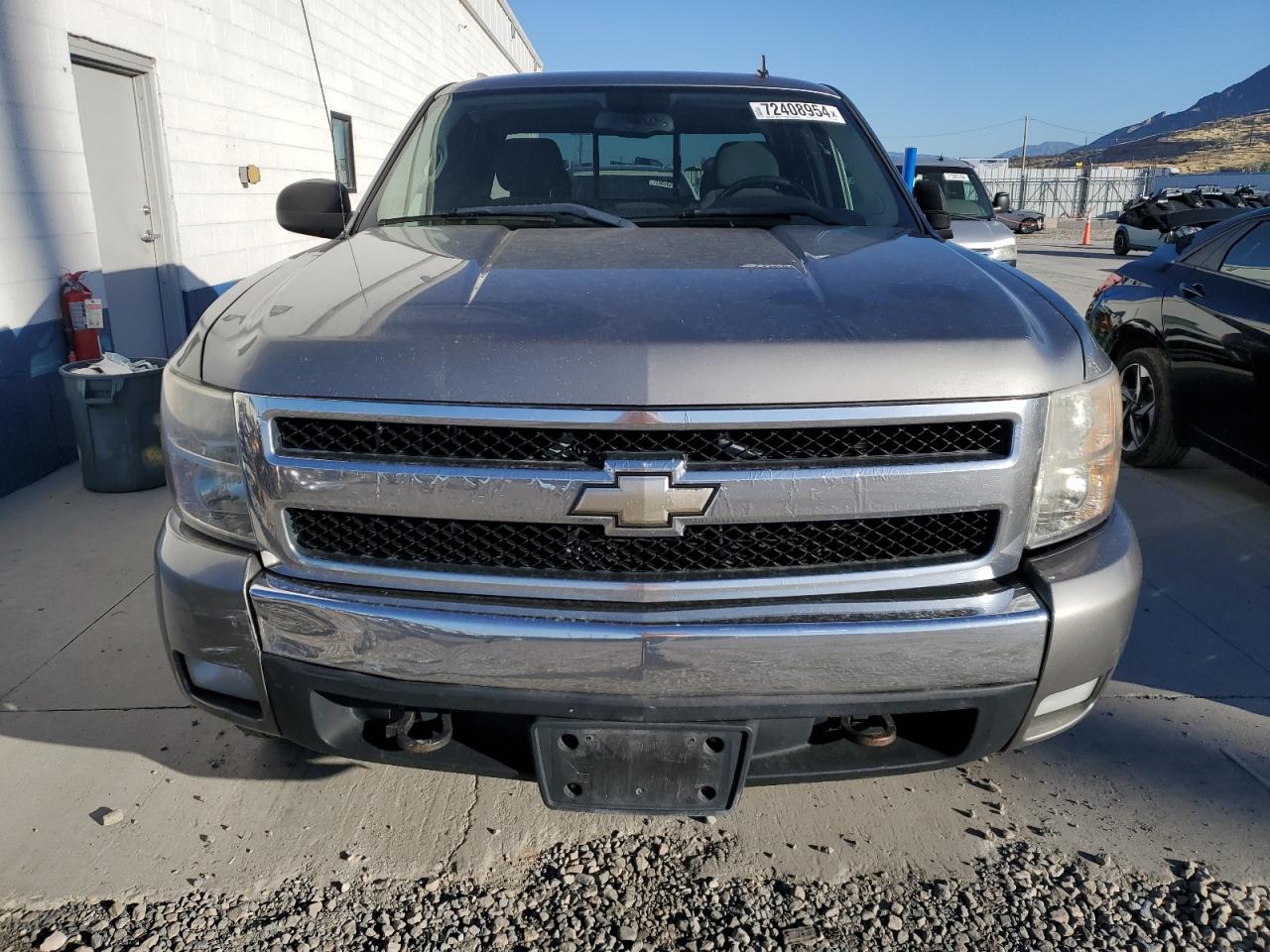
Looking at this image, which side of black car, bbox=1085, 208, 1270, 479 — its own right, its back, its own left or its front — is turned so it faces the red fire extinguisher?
right

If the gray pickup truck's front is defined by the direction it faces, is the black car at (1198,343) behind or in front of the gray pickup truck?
behind

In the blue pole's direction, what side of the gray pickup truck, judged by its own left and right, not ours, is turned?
back

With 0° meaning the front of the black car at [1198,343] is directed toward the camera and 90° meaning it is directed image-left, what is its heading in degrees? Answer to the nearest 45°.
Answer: approximately 315°

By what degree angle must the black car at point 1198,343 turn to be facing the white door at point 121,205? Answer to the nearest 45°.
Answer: approximately 135° to its right

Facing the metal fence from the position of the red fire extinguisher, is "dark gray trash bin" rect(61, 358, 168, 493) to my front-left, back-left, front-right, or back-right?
back-right

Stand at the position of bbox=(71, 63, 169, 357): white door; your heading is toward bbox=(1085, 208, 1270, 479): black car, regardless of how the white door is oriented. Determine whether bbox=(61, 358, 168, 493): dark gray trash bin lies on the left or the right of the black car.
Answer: right

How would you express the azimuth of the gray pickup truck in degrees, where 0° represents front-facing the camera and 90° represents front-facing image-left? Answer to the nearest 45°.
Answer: approximately 0°
